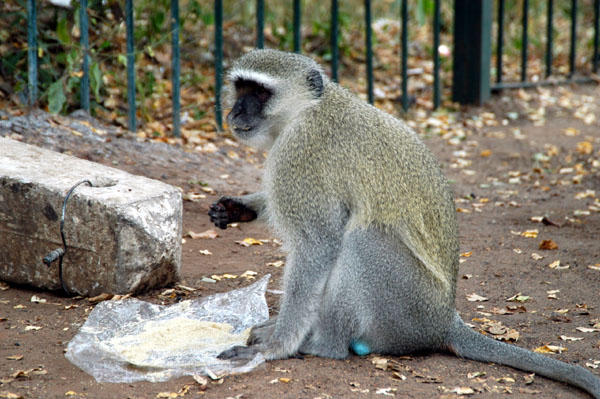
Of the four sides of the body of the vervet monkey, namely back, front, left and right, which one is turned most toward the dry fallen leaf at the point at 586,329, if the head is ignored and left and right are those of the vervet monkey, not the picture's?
back

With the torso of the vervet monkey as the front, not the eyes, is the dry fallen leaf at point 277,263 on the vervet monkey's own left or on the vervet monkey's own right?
on the vervet monkey's own right

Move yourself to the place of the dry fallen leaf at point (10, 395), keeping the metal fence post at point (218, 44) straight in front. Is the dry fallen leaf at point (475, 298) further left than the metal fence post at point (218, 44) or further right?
right

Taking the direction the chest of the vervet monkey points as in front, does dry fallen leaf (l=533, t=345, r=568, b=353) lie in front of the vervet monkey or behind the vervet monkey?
behind

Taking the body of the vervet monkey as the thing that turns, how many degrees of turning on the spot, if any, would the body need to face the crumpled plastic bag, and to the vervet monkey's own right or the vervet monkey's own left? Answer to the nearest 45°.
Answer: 0° — it already faces it

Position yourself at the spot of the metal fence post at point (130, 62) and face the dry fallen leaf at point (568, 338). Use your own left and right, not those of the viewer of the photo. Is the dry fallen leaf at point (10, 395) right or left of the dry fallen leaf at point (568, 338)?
right

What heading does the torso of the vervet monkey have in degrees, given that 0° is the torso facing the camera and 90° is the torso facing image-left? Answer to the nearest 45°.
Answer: approximately 90°

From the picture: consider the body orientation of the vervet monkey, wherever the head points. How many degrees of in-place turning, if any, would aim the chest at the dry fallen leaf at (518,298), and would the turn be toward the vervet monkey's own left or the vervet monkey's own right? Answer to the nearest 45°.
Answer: approximately 135° to the vervet monkey's own right

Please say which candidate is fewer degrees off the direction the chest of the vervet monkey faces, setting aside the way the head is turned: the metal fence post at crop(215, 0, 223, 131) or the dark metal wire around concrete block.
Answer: the dark metal wire around concrete block

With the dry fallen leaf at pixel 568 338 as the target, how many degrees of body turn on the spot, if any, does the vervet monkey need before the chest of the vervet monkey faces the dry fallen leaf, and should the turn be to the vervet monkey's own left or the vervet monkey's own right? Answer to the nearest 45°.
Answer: approximately 180°

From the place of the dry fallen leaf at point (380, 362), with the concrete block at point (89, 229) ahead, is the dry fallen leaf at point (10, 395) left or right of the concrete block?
left
